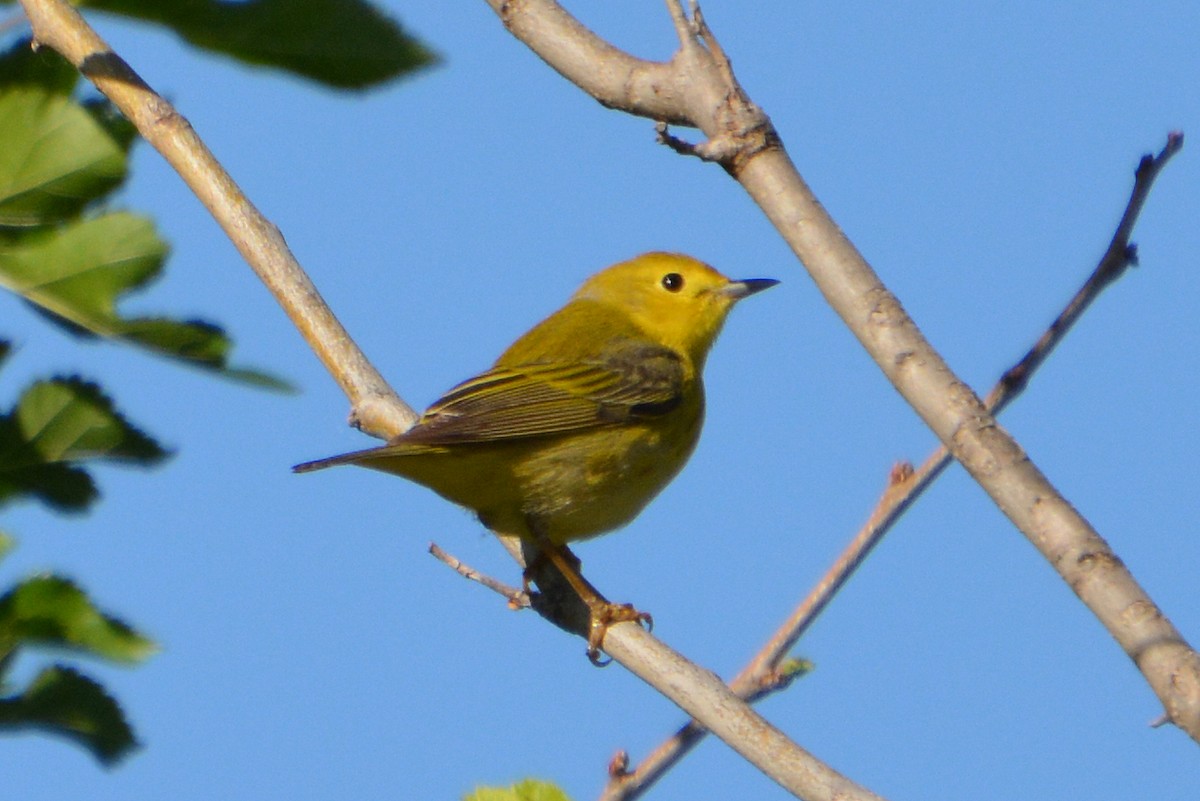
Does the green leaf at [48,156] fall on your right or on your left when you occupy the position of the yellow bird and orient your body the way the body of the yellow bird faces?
on your right

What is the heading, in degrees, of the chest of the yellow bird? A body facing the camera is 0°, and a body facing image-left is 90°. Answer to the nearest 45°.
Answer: approximately 270°

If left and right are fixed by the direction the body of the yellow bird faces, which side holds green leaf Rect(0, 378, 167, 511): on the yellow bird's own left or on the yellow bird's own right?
on the yellow bird's own right
